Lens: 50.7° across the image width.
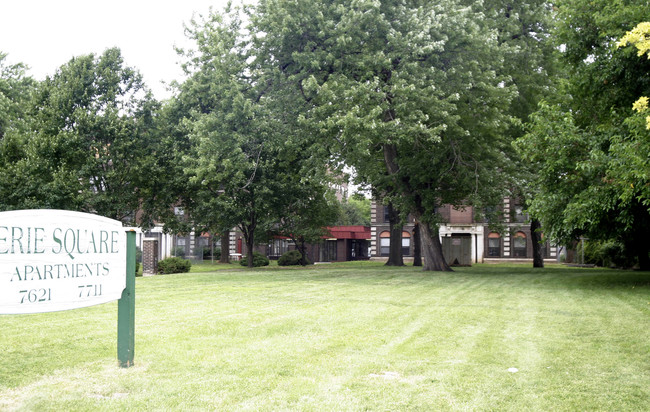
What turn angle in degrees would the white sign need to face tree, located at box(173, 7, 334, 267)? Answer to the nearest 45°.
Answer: approximately 135° to its left

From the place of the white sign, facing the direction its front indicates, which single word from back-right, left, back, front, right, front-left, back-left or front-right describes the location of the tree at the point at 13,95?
back-left

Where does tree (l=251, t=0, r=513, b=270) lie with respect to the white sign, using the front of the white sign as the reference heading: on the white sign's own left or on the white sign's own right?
on the white sign's own left

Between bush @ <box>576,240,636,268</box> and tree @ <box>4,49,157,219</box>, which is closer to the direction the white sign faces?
the bush

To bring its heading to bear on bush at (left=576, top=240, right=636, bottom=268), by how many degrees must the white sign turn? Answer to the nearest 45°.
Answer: approximately 90° to its left

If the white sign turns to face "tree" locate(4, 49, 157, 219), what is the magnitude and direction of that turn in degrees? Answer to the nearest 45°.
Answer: approximately 135° to its left

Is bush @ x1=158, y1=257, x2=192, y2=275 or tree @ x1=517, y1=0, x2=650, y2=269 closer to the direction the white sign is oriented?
the tree

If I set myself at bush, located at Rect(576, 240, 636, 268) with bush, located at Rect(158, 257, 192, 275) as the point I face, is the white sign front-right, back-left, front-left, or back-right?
front-left
